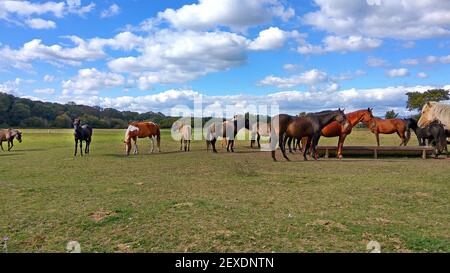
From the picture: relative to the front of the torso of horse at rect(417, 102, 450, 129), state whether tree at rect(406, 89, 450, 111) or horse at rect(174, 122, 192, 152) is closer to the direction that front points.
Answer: the horse

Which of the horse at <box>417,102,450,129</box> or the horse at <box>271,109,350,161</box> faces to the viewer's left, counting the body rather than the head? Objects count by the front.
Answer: the horse at <box>417,102,450,129</box>

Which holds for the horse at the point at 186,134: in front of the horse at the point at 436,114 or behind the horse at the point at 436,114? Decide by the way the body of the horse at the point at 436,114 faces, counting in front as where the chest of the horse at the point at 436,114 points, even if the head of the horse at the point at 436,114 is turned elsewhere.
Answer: in front

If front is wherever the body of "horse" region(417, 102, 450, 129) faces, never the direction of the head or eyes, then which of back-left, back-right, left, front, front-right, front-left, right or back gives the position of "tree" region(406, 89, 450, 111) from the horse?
right

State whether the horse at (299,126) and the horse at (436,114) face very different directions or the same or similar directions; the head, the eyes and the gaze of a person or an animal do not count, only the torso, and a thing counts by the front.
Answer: very different directions

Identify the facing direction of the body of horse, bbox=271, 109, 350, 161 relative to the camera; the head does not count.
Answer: to the viewer's right

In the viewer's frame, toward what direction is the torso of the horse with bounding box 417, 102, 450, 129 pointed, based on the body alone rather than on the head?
to the viewer's left
